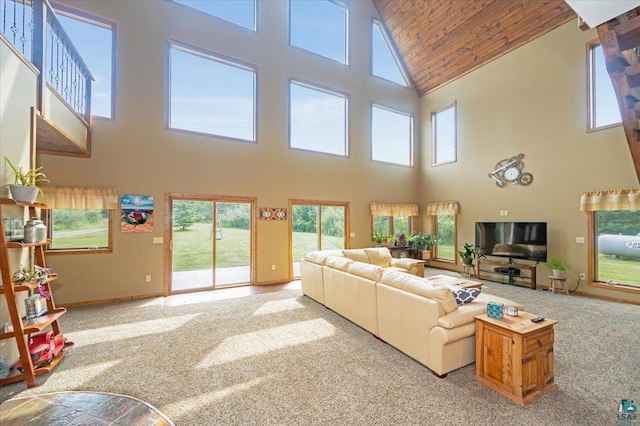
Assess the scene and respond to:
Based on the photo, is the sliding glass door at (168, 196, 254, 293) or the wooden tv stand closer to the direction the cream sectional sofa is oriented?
the wooden tv stand

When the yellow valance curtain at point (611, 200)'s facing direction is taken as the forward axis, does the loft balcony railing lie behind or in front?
in front

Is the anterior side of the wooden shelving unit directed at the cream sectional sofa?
yes

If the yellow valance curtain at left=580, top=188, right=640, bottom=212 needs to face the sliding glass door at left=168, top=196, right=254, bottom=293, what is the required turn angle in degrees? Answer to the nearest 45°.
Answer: approximately 45° to its right

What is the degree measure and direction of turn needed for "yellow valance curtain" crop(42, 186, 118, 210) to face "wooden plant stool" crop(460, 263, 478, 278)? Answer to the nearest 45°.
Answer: approximately 45° to its left

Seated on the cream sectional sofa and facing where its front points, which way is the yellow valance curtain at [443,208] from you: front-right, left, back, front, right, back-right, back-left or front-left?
front-left

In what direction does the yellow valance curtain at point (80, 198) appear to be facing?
toward the camera

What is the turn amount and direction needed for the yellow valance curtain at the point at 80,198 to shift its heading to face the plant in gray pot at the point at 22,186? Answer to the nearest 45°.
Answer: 0° — it already faces it

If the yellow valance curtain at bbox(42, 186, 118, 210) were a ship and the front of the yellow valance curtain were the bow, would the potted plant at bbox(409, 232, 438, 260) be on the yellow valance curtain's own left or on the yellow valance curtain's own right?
on the yellow valance curtain's own left

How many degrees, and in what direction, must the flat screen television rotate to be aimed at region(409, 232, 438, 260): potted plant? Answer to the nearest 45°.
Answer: approximately 45° to its right

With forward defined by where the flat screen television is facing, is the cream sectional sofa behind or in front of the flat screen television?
in front

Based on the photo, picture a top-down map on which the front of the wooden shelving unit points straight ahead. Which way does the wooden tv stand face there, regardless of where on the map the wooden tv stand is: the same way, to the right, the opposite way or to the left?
the opposite way

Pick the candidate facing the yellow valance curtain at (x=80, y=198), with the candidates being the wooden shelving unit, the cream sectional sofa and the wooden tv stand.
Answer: the wooden tv stand

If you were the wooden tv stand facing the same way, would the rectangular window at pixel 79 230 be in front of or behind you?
in front

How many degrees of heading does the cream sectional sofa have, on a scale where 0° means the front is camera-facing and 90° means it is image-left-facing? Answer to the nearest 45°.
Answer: approximately 225°

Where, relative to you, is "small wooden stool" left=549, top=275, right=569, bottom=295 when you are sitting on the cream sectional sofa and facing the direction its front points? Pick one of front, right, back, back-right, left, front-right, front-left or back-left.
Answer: front

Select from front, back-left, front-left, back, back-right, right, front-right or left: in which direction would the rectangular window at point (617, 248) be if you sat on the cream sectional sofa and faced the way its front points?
front

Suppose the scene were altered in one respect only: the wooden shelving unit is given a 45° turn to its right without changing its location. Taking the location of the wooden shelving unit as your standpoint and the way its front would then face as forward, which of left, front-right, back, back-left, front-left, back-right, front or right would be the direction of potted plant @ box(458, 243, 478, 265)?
left
